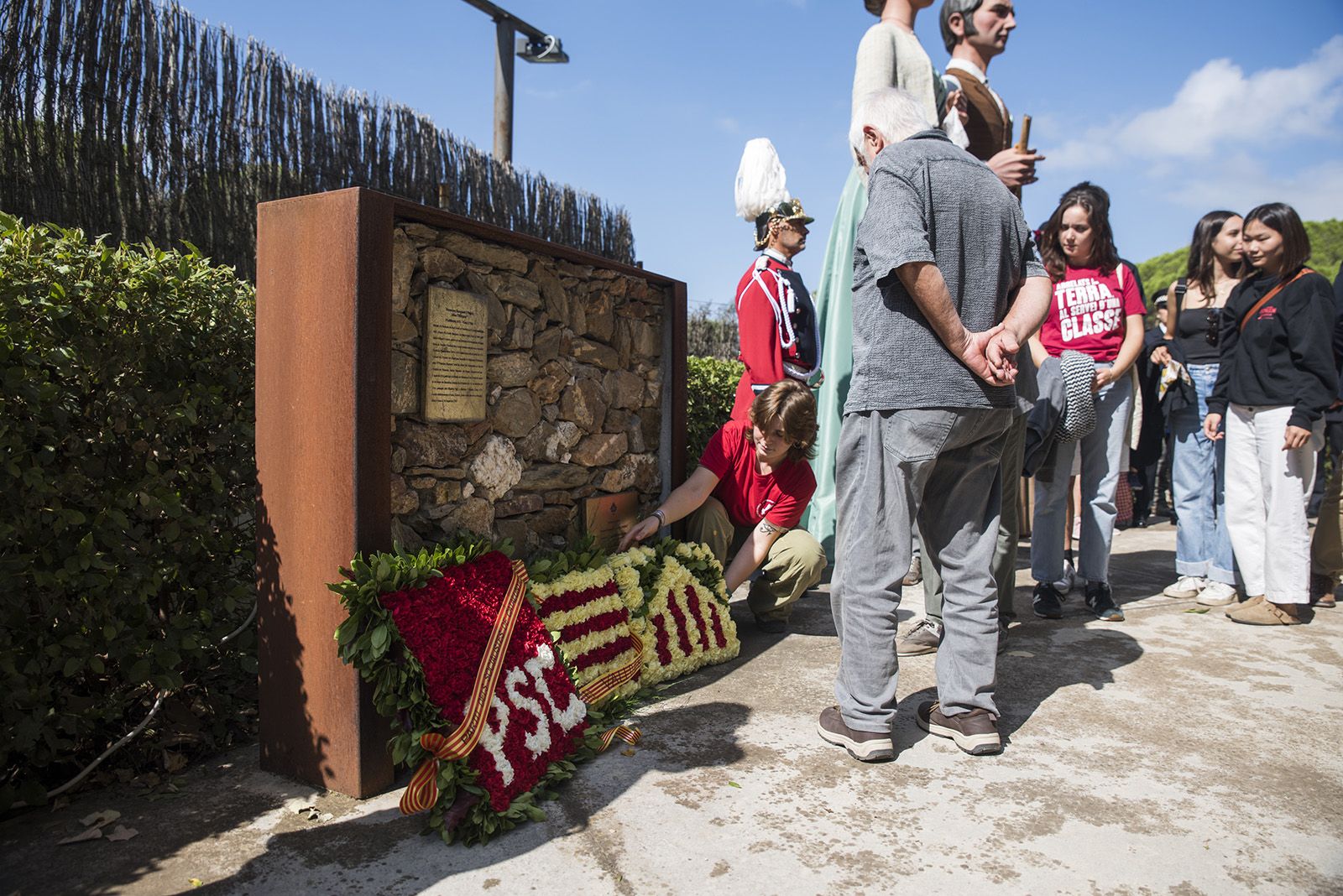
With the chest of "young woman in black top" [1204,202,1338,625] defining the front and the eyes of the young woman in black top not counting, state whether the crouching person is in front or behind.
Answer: in front

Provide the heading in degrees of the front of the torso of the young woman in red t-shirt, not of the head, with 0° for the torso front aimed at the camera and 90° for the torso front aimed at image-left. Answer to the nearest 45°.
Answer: approximately 0°

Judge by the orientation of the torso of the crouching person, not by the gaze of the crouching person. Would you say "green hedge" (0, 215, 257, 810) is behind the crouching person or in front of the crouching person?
in front

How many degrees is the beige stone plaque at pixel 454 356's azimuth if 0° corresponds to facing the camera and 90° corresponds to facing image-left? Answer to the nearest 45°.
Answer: approximately 315°

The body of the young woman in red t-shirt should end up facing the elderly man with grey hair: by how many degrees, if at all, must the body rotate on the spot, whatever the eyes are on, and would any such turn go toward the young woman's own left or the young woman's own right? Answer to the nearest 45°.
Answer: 0° — they already face them

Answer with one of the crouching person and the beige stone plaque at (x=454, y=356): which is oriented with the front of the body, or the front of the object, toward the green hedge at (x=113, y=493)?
the crouching person

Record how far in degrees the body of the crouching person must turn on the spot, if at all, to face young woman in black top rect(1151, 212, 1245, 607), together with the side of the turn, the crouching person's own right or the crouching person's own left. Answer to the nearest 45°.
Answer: approximately 180°

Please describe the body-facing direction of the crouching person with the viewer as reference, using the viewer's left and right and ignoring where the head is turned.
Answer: facing the viewer and to the left of the viewer

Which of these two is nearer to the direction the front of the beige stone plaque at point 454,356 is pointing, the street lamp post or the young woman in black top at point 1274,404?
the young woman in black top

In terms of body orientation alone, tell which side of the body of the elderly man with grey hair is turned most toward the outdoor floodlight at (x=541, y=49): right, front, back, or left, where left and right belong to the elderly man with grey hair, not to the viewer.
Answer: front

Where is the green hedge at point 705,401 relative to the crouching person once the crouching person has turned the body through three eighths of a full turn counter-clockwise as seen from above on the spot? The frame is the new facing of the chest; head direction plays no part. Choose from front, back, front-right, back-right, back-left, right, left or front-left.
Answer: left

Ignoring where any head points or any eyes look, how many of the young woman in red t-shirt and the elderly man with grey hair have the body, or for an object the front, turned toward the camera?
1

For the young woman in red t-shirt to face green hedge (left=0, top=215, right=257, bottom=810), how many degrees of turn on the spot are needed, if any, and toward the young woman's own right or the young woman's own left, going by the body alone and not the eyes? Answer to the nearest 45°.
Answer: approximately 45° to the young woman's own right

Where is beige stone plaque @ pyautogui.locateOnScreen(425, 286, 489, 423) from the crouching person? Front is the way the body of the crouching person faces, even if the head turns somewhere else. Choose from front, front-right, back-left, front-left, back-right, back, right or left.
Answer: front

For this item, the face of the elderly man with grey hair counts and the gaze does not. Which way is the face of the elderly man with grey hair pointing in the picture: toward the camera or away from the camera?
away from the camera
